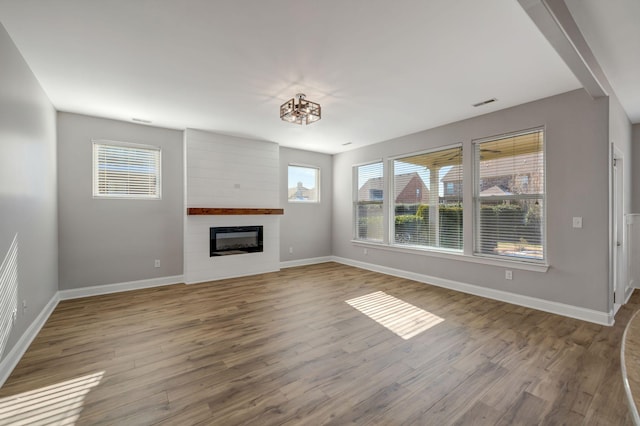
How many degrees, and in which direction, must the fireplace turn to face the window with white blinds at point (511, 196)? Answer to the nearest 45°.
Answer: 0° — it already faces it

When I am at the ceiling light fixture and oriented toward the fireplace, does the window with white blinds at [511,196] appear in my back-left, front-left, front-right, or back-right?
back-right

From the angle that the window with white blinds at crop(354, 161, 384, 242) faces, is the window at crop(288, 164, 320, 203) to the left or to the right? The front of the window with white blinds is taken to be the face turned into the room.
on its right

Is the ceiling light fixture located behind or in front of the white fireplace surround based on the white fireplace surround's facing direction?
in front

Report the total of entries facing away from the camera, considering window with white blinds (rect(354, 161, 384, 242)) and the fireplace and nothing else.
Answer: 0

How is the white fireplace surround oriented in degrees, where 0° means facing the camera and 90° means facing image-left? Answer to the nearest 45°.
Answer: approximately 315°

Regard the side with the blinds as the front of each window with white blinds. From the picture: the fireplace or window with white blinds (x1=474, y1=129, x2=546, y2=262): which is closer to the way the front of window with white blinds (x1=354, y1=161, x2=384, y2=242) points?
the fireplace

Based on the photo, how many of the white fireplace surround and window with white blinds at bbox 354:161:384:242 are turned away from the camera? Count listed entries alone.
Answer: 0

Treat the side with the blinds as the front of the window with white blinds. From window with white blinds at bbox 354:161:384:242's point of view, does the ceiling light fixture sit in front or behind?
in front

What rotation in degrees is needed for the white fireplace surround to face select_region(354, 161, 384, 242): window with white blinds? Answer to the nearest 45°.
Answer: approximately 45° to its left

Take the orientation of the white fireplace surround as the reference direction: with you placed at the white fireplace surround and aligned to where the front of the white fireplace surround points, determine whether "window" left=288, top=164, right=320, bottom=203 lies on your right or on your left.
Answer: on your left

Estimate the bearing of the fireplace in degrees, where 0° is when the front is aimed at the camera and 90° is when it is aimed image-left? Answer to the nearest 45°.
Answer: approximately 315°
